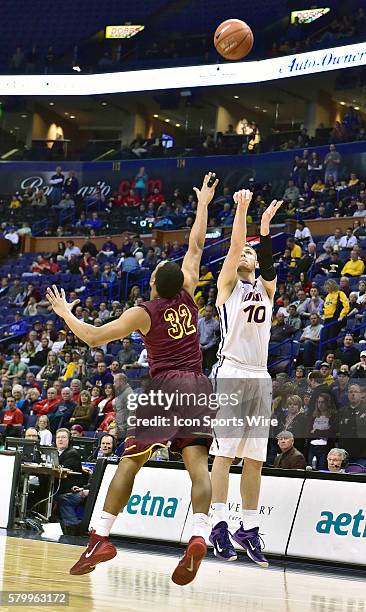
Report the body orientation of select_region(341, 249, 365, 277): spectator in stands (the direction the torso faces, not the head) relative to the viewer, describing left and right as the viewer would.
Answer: facing the viewer and to the left of the viewer

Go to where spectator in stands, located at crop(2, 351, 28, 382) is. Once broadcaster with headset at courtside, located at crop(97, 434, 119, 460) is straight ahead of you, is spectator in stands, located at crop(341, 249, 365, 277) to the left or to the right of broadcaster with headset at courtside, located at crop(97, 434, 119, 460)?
left

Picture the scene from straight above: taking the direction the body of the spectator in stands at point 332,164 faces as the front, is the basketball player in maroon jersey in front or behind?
in front

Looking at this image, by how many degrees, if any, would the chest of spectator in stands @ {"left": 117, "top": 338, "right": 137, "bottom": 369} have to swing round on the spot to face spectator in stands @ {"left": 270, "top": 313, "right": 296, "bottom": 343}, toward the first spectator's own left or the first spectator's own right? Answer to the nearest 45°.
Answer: approximately 45° to the first spectator's own left

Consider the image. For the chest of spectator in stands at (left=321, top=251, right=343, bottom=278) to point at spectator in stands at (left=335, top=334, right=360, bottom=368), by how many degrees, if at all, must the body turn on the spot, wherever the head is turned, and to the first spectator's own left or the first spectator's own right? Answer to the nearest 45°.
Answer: approximately 45° to the first spectator's own left

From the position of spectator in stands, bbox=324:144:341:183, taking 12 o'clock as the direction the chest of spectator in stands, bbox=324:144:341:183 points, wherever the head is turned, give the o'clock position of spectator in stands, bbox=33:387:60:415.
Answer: spectator in stands, bbox=33:387:60:415 is roughly at 1 o'clock from spectator in stands, bbox=324:144:341:183.

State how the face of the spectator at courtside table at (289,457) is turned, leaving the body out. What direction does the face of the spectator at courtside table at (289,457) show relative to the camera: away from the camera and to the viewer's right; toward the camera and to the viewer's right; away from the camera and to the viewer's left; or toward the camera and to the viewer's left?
toward the camera and to the viewer's left

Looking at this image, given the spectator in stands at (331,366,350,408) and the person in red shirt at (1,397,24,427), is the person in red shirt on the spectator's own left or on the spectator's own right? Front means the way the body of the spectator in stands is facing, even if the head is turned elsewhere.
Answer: on the spectator's own right

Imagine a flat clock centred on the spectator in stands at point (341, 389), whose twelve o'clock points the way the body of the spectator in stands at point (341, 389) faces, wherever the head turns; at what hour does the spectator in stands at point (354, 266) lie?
the spectator in stands at point (354, 266) is roughly at 6 o'clock from the spectator in stands at point (341, 389).
